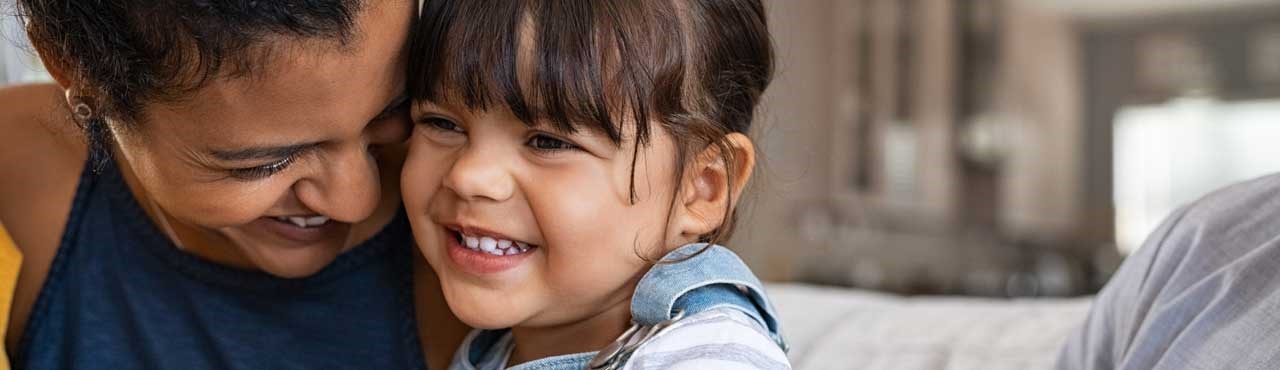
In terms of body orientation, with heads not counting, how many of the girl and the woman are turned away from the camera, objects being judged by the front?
0

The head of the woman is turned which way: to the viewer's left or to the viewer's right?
to the viewer's right

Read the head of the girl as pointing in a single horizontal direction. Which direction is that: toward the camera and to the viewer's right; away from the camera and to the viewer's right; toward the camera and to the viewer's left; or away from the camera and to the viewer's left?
toward the camera and to the viewer's left

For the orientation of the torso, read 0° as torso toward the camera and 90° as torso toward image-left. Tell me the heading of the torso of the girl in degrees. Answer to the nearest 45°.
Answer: approximately 45°

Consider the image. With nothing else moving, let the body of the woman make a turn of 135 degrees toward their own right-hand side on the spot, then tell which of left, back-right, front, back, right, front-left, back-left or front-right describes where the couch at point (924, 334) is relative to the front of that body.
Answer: back

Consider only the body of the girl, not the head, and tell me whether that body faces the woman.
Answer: no

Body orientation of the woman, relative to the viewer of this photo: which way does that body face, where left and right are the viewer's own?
facing the viewer and to the right of the viewer
